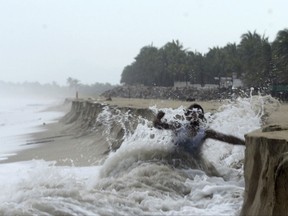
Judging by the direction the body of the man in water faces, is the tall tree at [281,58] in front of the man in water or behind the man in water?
behind

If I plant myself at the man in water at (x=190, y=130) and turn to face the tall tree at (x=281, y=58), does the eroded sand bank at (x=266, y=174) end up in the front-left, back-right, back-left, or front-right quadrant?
back-right

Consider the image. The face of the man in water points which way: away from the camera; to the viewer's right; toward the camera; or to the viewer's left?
toward the camera

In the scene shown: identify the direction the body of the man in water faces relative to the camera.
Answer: toward the camera

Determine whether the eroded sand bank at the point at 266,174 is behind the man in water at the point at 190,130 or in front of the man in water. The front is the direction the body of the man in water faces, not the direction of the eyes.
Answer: in front

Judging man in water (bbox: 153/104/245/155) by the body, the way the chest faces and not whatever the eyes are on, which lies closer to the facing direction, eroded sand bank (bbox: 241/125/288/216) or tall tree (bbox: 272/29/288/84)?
the eroded sand bank
